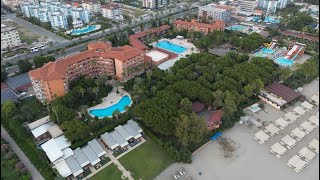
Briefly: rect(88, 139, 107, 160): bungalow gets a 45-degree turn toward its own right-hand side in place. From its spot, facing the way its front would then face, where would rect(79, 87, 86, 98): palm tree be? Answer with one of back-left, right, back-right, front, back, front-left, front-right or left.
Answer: back

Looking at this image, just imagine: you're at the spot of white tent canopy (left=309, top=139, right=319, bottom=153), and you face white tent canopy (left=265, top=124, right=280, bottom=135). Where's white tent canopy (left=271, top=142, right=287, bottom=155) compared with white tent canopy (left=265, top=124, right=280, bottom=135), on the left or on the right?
left

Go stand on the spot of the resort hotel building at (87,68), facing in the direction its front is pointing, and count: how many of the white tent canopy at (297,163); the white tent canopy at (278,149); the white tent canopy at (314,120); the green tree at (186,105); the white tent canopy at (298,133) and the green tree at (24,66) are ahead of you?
5
